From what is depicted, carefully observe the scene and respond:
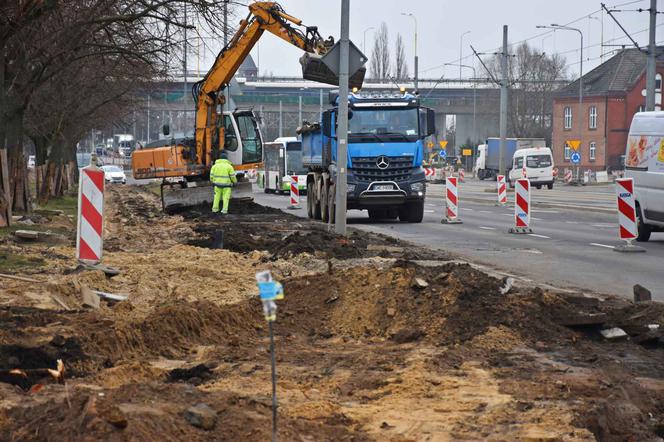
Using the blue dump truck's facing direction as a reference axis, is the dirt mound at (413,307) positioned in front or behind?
in front

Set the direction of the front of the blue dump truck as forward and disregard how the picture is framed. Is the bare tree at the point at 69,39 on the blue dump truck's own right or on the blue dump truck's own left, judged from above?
on the blue dump truck's own right

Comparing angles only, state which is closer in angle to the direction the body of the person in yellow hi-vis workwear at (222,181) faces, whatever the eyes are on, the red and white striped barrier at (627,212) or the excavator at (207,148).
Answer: the excavator

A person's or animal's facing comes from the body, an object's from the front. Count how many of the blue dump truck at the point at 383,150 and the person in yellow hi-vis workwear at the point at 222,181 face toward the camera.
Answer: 1

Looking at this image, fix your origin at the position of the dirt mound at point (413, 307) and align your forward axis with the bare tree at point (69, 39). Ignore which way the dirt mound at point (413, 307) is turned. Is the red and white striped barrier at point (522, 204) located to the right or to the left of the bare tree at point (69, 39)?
right

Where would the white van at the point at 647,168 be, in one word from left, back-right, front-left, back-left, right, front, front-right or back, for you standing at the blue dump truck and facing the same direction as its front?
front-left

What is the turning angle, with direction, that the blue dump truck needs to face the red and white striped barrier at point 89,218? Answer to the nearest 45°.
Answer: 0° — it already faces it

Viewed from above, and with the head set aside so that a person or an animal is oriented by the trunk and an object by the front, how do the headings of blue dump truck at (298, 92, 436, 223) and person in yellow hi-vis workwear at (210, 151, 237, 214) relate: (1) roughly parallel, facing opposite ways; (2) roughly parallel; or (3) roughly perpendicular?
roughly parallel, facing opposite ways

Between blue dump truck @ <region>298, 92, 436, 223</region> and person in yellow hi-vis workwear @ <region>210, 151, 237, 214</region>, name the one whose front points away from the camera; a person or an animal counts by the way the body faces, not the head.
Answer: the person in yellow hi-vis workwear

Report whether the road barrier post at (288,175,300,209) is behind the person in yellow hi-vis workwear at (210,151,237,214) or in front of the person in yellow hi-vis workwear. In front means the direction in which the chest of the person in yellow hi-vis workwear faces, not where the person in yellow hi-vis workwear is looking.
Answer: in front

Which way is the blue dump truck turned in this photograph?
toward the camera

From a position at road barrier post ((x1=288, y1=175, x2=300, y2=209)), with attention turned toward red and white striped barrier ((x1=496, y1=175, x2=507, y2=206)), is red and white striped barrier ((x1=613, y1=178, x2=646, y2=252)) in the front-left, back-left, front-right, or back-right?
front-right

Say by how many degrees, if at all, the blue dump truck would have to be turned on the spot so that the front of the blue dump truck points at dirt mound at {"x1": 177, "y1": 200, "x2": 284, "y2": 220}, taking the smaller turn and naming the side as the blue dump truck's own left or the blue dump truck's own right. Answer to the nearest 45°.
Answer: approximately 135° to the blue dump truck's own right

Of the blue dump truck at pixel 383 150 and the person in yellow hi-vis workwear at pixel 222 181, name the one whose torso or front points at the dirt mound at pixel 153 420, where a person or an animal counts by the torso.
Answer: the blue dump truck

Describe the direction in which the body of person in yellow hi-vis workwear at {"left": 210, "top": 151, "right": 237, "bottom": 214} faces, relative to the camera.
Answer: away from the camera

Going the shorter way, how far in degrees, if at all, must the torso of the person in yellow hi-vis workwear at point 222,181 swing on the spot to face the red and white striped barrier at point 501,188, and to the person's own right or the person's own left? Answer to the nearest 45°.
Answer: approximately 45° to the person's own right
